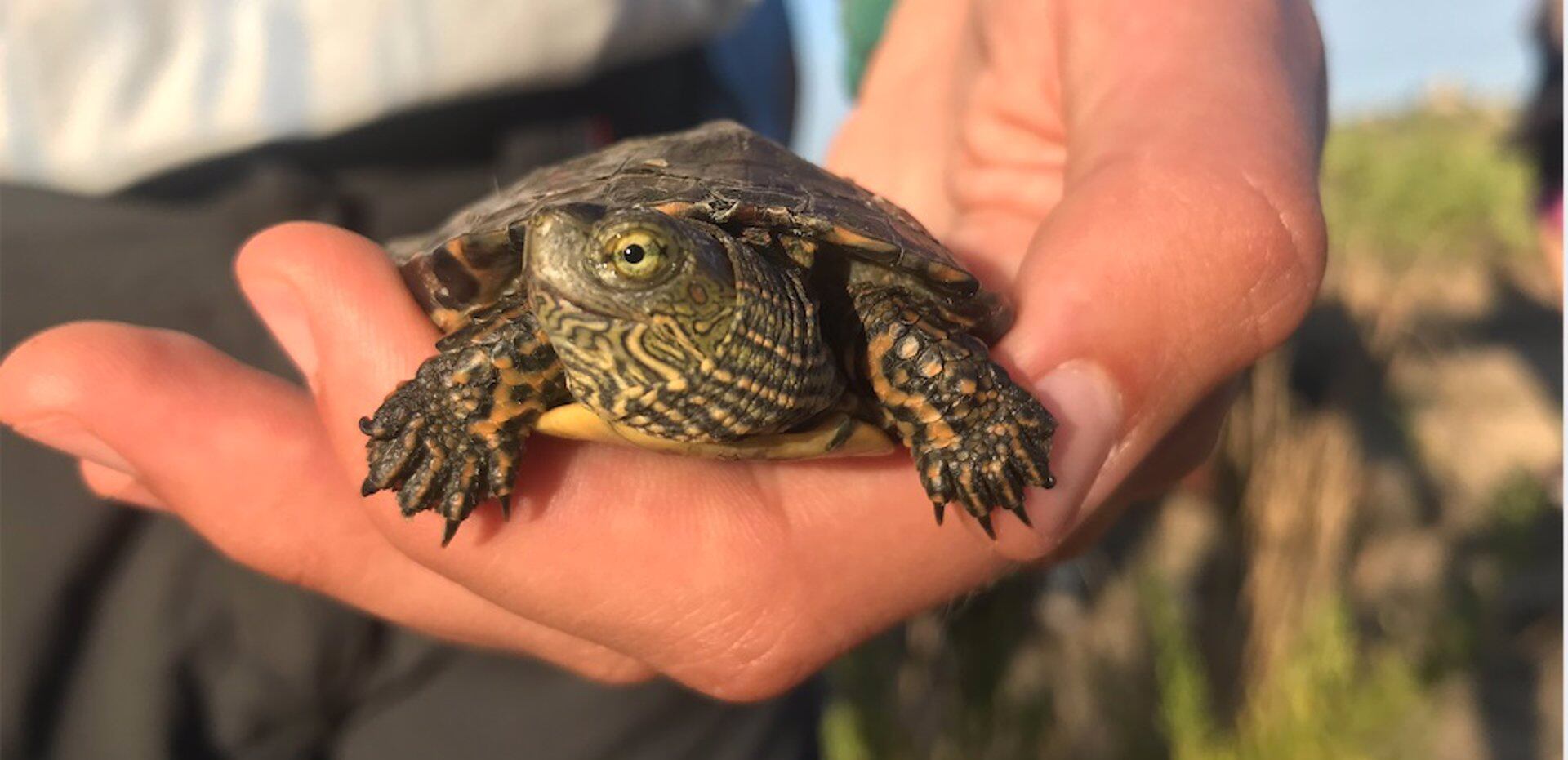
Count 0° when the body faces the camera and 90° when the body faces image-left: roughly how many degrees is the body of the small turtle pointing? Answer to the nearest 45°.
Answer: approximately 0°
